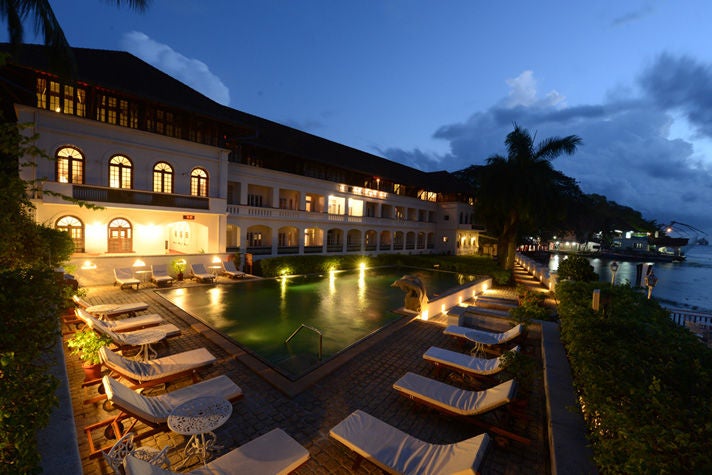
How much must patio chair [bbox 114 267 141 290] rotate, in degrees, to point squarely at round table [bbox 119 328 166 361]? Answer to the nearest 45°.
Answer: approximately 45° to its right

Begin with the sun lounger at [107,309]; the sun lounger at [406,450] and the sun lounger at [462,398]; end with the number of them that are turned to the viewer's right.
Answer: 1

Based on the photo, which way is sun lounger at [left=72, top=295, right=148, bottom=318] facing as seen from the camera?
to the viewer's right

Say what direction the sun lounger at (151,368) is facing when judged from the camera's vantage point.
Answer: facing away from the viewer and to the right of the viewer

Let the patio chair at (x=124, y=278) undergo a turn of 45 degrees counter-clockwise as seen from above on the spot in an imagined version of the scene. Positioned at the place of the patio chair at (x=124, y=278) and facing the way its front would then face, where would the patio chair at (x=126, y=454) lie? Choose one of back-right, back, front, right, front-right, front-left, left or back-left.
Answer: right

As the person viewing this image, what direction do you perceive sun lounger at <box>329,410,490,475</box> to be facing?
facing away from the viewer and to the left of the viewer

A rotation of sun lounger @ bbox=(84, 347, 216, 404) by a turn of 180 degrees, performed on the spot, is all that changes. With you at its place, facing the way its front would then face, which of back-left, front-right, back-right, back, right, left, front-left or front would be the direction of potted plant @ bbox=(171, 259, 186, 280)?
back-right

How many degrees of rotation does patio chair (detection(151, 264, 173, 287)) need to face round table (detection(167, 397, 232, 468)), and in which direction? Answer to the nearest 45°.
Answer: approximately 45° to its right

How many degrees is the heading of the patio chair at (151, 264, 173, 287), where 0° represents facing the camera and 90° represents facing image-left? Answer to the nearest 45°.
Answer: approximately 315°

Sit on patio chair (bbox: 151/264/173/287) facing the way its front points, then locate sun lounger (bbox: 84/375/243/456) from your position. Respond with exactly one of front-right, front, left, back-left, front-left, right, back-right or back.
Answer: front-right

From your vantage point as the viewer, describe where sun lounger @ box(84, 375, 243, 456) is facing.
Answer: facing away from the viewer and to the right of the viewer

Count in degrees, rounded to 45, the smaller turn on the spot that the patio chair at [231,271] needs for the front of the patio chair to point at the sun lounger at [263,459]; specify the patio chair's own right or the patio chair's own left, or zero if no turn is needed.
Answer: approximately 45° to the patio chair's own right
